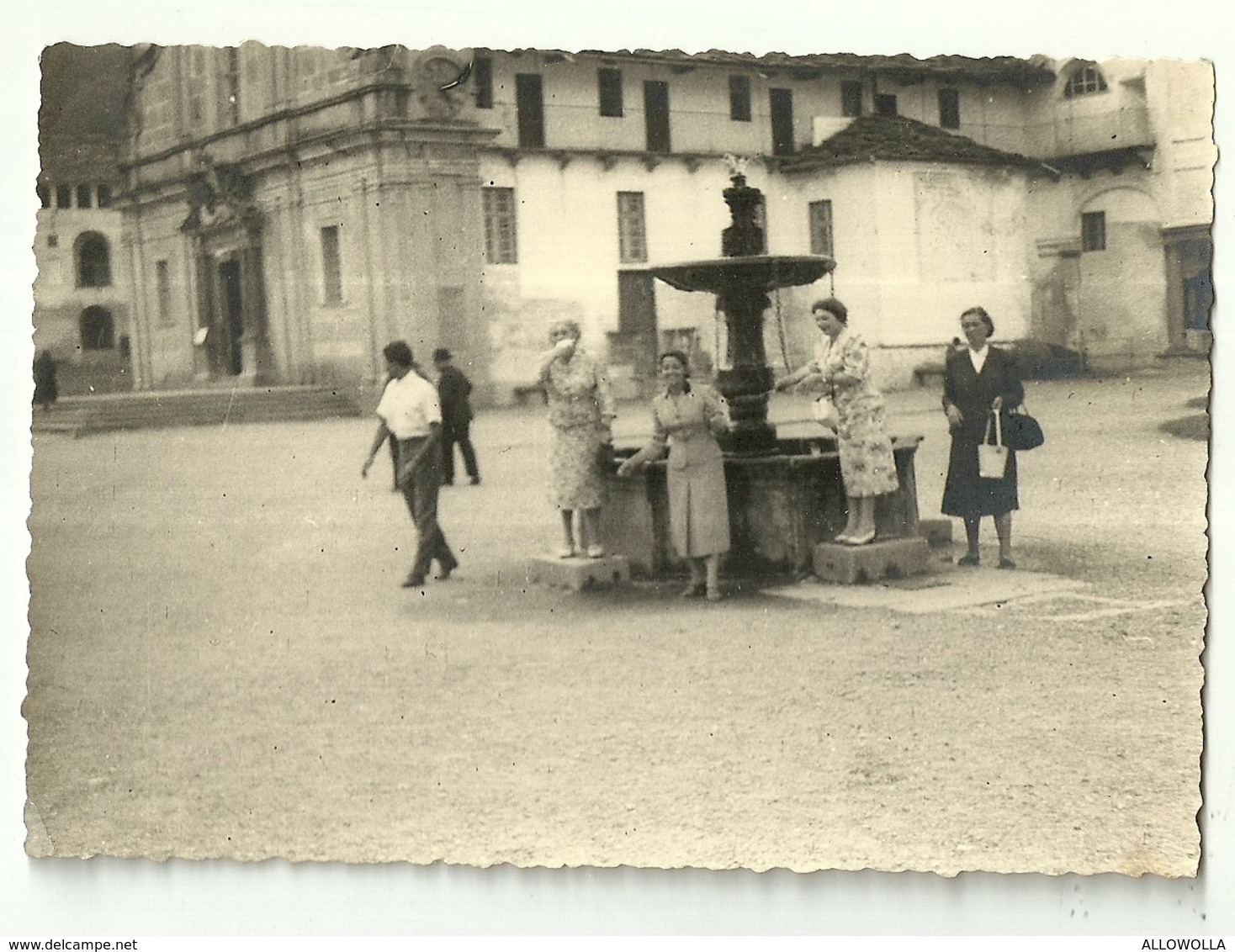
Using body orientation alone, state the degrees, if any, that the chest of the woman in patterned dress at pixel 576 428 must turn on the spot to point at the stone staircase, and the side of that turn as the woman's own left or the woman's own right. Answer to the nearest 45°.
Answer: approximately 90° to the woman's own right

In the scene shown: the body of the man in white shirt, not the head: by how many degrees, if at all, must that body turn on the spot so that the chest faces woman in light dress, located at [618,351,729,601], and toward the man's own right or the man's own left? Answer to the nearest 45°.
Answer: approximately 135° to the man's own left

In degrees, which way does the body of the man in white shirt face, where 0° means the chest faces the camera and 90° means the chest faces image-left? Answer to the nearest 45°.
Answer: approximately 45°

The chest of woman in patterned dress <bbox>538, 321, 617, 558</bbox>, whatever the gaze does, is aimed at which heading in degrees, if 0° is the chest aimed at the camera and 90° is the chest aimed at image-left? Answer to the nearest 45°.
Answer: approximately 0°

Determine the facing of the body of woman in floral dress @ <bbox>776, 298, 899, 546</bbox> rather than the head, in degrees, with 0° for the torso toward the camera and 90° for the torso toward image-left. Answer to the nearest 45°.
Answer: approximately 45°
